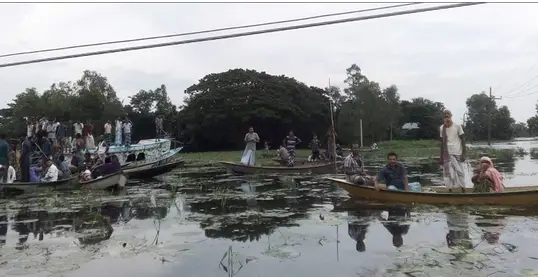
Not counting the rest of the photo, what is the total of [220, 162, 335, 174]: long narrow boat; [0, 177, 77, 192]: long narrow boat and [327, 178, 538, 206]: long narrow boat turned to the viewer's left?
2

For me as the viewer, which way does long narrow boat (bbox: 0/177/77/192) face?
facing to the right of the viewer

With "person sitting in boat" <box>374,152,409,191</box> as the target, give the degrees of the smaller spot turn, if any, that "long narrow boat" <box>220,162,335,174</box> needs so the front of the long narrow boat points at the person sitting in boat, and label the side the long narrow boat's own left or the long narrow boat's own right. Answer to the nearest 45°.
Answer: approximately 90° to the long narrow boat's own left

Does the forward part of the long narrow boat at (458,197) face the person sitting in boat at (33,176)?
yes

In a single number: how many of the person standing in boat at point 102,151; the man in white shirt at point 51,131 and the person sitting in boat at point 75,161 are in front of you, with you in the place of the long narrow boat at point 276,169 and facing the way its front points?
3

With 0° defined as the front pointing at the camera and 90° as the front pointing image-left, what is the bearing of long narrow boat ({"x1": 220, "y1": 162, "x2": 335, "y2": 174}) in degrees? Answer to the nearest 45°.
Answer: approximately 90°

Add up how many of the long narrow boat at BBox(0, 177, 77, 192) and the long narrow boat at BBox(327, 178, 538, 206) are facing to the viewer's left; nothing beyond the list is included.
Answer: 1

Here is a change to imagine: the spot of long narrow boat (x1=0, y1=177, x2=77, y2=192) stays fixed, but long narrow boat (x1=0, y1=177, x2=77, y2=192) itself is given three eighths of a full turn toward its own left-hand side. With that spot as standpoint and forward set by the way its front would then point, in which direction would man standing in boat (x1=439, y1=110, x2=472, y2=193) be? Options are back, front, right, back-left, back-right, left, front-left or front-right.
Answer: back

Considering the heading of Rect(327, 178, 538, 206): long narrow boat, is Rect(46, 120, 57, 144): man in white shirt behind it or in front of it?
in front

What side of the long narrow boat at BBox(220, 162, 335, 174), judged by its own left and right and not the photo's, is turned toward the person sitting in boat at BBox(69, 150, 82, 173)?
front

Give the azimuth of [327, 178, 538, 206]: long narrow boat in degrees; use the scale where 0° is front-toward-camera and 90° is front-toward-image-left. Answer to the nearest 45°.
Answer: approximately 90°

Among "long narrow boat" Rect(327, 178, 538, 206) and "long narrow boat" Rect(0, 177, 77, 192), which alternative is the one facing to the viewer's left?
"long narrow boat" Rect(327, 178, 538, 206)

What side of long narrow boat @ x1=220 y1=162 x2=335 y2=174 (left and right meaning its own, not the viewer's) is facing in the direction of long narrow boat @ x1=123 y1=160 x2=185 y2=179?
front

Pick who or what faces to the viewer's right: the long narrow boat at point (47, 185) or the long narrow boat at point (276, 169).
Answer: the long narrow boat at point (47, 185)
